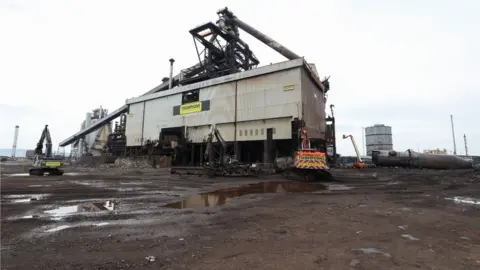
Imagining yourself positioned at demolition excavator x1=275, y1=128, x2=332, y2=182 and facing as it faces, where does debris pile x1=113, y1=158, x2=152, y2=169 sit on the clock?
The debris pile is roughly at 10 o'clock from the demolition excavator.

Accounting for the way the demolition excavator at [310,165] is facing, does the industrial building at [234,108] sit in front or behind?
in front

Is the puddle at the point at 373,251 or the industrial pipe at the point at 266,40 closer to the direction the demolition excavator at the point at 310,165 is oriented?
the industrial pipe

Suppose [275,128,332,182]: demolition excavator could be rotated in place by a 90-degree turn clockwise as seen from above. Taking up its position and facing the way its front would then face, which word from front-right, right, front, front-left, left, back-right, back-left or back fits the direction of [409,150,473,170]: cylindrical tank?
front-left

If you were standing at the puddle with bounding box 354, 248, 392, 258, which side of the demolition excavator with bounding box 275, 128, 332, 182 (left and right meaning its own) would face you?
back

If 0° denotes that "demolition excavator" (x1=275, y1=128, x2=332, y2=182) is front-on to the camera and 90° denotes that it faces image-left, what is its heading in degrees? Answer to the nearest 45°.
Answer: approximately 180°

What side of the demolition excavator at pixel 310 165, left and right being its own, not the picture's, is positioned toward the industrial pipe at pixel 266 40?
front

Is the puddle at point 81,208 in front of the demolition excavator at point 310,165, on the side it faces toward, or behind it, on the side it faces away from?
behind
